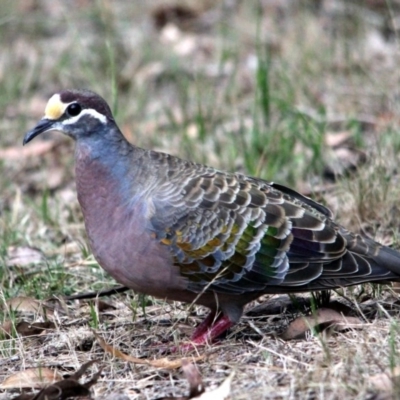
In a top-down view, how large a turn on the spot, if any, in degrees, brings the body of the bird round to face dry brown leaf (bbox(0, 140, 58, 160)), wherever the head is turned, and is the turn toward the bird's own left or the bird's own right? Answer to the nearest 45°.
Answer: approximately 90° to the bird's own right

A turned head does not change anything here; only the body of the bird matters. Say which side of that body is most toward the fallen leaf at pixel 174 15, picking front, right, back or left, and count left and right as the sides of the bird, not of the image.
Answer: right

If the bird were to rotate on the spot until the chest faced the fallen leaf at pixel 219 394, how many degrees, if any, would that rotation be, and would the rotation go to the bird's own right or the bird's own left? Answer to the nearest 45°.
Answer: approximately 90° to the bird's own left

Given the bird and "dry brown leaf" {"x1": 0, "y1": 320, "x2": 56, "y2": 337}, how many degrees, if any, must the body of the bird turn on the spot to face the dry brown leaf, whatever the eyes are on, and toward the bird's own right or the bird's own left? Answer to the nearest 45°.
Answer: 0° — it already faces it

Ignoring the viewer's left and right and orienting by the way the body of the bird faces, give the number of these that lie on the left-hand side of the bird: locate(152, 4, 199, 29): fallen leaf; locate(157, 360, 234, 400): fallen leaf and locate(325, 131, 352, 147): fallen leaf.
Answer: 1

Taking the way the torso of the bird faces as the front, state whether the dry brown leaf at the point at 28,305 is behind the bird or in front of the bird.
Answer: in front

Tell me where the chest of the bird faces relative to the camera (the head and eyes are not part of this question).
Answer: to the viewer's left

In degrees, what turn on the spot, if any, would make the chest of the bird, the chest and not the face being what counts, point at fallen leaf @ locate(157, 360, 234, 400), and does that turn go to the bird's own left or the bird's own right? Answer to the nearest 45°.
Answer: approximately 90° to the bird's own left

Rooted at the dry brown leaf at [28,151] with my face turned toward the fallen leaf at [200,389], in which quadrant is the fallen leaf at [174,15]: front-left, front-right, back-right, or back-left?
back-left

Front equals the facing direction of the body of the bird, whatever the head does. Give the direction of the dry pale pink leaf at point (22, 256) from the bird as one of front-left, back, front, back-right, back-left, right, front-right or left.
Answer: front-right

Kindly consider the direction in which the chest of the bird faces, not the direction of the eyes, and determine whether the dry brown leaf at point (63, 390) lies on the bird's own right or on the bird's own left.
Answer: on the bird's own left

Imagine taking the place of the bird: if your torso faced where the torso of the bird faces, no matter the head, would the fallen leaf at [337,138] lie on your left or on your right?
on your right
